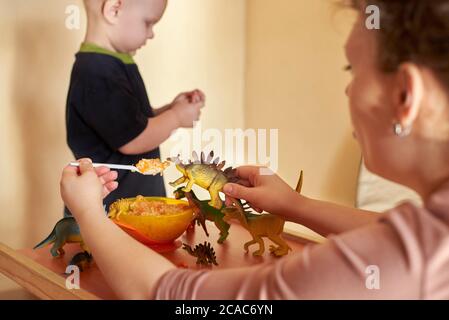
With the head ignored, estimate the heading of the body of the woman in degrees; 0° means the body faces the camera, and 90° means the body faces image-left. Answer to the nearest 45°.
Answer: approximately 135°

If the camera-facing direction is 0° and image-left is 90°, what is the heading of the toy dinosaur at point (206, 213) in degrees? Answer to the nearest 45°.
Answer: approximately 90°

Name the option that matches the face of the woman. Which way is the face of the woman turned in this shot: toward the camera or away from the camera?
away from the camera

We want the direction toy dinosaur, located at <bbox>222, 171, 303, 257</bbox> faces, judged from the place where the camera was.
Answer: facing to the left of the viewer

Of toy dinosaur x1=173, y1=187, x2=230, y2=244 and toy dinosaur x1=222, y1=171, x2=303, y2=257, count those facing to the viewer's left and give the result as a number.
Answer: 2
